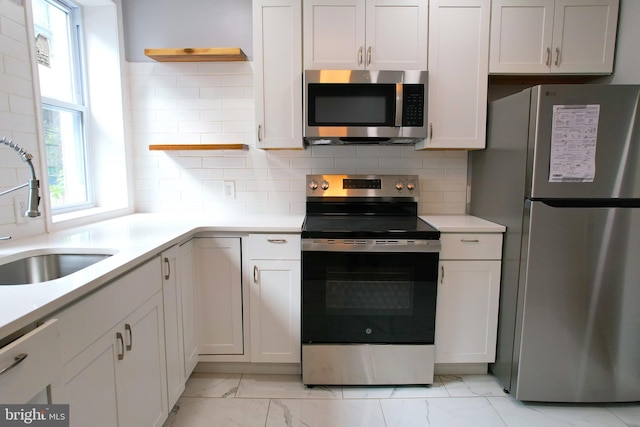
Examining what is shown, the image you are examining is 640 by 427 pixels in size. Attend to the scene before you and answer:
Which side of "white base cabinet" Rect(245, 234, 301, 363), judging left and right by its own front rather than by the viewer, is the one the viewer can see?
front

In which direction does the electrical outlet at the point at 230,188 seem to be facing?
toward the camera

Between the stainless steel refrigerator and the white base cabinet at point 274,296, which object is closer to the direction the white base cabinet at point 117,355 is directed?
the stainless steel refrigerator

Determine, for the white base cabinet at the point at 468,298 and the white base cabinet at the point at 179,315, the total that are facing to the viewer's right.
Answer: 1

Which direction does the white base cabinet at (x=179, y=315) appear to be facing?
to the viewer's right

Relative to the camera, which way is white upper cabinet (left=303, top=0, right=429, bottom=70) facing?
toward the camera

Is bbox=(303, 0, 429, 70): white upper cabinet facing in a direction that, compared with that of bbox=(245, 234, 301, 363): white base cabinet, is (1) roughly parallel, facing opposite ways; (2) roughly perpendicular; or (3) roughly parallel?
roughly parallel

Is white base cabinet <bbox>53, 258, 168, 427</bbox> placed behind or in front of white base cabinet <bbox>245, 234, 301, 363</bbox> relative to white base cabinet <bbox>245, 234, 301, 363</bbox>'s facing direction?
in front

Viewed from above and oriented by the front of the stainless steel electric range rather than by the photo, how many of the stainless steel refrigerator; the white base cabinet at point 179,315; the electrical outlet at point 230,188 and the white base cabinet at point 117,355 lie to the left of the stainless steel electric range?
1

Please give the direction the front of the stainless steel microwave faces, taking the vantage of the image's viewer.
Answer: facing the viewer

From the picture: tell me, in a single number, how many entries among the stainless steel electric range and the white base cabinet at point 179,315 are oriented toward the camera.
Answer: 1

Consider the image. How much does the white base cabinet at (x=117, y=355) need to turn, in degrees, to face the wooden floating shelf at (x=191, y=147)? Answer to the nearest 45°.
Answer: approximately 90° to its left

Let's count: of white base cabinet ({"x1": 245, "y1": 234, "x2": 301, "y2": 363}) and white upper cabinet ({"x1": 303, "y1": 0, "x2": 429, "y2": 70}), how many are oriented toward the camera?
2
